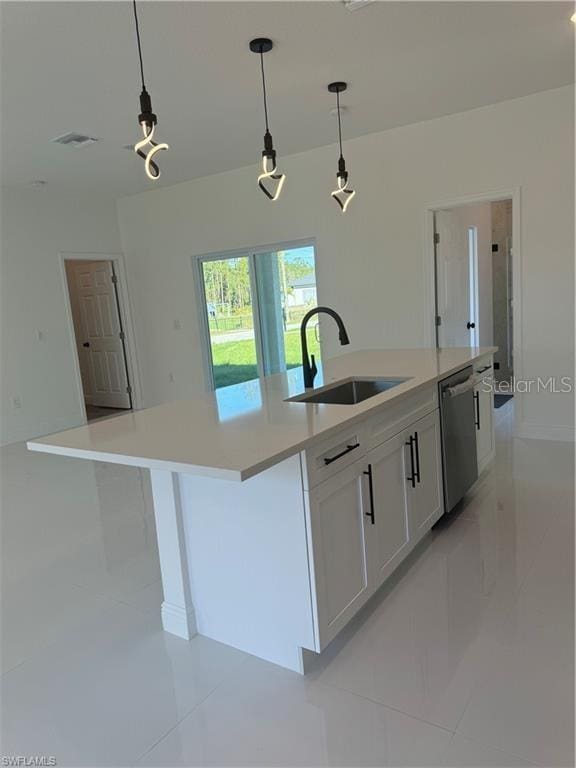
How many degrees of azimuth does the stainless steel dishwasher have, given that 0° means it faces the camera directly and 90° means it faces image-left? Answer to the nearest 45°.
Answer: approximately 315°

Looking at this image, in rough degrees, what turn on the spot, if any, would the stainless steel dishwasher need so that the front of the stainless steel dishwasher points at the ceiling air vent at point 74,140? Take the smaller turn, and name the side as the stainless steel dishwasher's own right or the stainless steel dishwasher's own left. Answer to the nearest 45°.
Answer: approximately 135° to the stainless steel dishwasher's own right

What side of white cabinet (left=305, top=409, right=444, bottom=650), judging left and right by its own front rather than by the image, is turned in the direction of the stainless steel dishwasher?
left

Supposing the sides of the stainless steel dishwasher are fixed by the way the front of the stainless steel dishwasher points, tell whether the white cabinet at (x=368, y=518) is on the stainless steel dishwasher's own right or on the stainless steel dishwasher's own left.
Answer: on the stainless steel dishwasher's own right

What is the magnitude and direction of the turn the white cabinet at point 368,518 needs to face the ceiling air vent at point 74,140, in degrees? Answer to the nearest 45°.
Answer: approximately 180°

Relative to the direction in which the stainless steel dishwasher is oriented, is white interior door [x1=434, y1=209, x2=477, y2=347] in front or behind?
behind

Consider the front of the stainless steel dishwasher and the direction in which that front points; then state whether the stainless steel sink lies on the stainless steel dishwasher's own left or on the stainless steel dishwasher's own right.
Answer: on the stainless steel dishwasher's own right

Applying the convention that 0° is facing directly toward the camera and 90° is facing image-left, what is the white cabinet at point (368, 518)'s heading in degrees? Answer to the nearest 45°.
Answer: approximately 315°

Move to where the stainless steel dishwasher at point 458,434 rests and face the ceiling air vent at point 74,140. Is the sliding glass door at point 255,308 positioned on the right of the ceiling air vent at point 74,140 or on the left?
right
